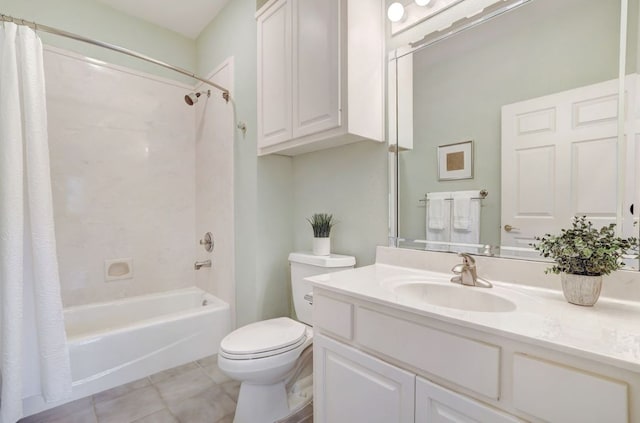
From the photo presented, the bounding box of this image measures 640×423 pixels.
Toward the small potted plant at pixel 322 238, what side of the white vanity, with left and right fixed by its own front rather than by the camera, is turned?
right

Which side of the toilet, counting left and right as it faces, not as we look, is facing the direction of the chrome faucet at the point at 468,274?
left

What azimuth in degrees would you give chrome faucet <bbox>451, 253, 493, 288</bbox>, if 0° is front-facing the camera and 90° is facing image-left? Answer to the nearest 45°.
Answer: approximately 45°

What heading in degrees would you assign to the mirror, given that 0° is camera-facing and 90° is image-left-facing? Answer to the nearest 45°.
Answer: approximately 45°

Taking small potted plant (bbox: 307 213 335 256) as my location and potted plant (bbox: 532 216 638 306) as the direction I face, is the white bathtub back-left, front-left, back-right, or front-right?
back-right

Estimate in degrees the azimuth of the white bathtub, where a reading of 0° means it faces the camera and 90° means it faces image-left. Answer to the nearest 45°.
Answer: approximately 315°
